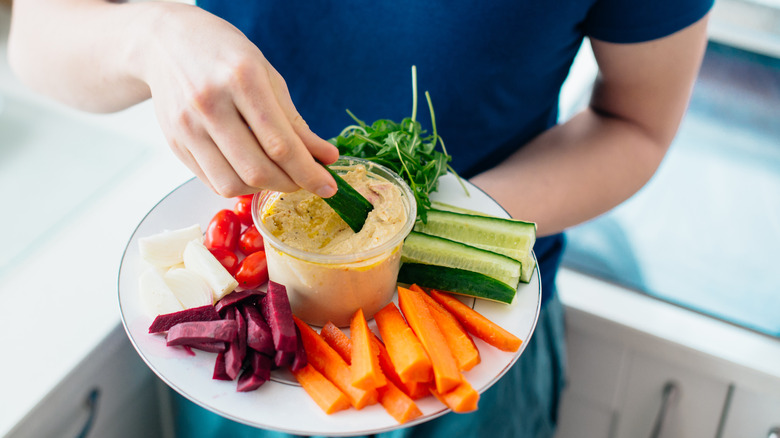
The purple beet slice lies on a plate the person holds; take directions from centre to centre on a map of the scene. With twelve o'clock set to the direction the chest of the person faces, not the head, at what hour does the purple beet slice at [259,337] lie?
The purple beet slice is roughly at 1 o'clock from the person.

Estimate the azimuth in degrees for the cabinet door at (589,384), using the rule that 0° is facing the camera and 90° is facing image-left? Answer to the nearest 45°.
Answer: approximately 45°
